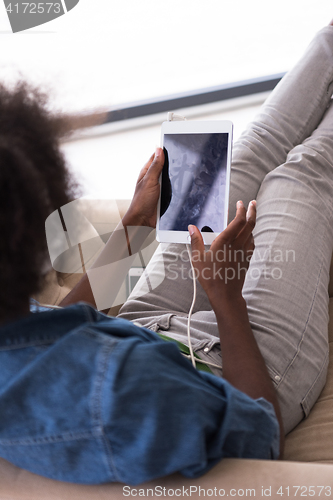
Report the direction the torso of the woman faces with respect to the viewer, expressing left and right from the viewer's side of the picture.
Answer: facing away from the viewer and to the right of the viewer
